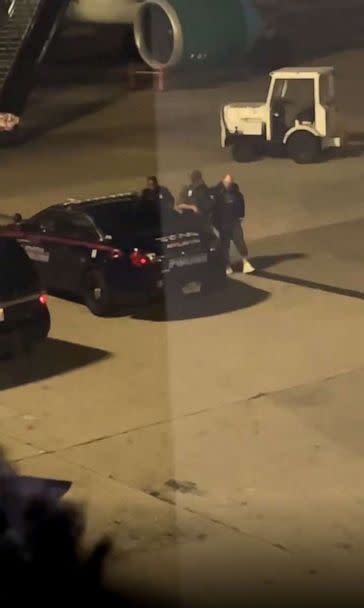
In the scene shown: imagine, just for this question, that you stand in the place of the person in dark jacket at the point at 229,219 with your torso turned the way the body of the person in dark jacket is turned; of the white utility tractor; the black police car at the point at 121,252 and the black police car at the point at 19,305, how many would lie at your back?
1

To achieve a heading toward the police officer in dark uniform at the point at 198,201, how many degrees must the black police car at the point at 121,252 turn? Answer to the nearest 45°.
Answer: approximately 90° to its right

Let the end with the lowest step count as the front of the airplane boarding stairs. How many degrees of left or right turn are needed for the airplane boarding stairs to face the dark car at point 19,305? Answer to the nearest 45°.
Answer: approximately 45° to its left

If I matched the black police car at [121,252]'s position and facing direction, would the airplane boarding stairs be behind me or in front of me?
in front

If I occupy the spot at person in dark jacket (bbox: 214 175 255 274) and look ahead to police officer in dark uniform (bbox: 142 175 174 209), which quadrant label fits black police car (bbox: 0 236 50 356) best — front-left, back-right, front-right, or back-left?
front-left

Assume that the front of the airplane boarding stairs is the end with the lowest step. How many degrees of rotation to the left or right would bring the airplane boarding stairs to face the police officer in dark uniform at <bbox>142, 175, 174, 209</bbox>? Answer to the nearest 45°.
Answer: approximately 45° to its left

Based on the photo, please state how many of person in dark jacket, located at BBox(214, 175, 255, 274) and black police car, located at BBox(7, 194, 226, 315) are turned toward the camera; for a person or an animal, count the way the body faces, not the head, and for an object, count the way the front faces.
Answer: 1

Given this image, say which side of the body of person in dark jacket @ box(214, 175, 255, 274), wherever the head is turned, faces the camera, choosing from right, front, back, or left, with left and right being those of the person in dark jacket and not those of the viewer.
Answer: front

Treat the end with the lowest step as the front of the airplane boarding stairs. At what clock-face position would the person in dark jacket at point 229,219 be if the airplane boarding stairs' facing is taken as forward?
The person in dark jacket is roughly at 10 o'clock from the airplane boarding stairs.

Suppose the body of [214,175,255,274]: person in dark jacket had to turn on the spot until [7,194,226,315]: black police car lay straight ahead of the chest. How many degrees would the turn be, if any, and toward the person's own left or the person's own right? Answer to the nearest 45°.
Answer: approximately 45° to the person's own right

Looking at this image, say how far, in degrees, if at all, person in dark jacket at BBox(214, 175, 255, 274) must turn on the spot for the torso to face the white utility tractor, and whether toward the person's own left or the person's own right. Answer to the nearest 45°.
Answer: approximately 180°

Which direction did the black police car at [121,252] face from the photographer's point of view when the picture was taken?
facing away from the viewer and to the left of the viewer
